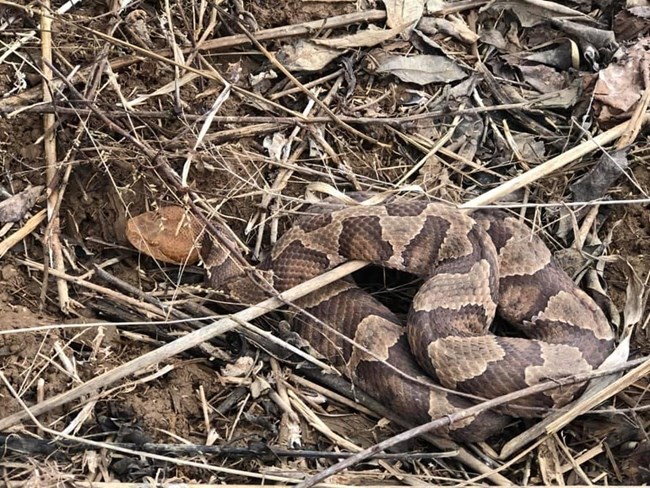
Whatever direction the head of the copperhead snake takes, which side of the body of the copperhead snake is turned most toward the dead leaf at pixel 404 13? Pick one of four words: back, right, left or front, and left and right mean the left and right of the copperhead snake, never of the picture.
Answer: right

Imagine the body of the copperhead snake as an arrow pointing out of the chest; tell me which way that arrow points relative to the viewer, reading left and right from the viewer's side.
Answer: facing to the left of the viewer

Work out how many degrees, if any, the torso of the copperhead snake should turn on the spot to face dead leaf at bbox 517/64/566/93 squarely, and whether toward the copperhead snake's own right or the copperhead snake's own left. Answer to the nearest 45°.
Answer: approximately 135° to the copperhead snake's own right

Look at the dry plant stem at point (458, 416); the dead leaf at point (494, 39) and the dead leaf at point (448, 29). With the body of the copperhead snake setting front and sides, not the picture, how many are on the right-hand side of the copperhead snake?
2

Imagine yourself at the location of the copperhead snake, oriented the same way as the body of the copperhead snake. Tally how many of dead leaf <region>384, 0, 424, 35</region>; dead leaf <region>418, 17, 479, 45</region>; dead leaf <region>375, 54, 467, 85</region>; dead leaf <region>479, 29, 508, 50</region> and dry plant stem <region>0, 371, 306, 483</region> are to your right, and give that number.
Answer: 4

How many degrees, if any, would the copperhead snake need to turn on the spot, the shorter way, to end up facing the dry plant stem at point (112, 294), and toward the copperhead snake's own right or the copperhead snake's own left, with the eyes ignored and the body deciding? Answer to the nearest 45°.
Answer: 0° — it already faces it

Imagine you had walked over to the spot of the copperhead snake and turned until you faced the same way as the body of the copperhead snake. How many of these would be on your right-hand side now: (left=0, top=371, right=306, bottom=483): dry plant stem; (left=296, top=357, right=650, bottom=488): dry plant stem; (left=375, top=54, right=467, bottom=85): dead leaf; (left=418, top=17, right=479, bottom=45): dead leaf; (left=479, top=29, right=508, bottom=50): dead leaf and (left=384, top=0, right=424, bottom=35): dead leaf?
4

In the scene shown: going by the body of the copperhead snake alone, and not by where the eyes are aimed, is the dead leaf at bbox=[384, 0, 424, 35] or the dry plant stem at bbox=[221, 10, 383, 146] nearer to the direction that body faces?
the dry plant stem

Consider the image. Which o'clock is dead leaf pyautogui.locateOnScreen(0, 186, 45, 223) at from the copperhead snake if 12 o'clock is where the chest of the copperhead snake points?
The dead leaf is roughly at 12 o'clock from the copperhead snake.

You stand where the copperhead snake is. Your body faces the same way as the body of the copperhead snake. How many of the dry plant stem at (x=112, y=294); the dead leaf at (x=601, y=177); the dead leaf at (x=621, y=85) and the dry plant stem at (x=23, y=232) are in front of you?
2

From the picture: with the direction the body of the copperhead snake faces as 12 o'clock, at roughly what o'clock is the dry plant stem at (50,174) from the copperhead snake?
The dry plant stem is roughly at 12 o'clock from the copperhead snake.

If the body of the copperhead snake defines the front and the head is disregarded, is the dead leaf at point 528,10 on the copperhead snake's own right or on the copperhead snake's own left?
on the copperhead snake's own right

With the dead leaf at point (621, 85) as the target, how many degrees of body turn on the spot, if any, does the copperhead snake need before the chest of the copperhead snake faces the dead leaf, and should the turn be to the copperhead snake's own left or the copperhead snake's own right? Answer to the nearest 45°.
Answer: approximately 135° to the copperhead snake's own right
